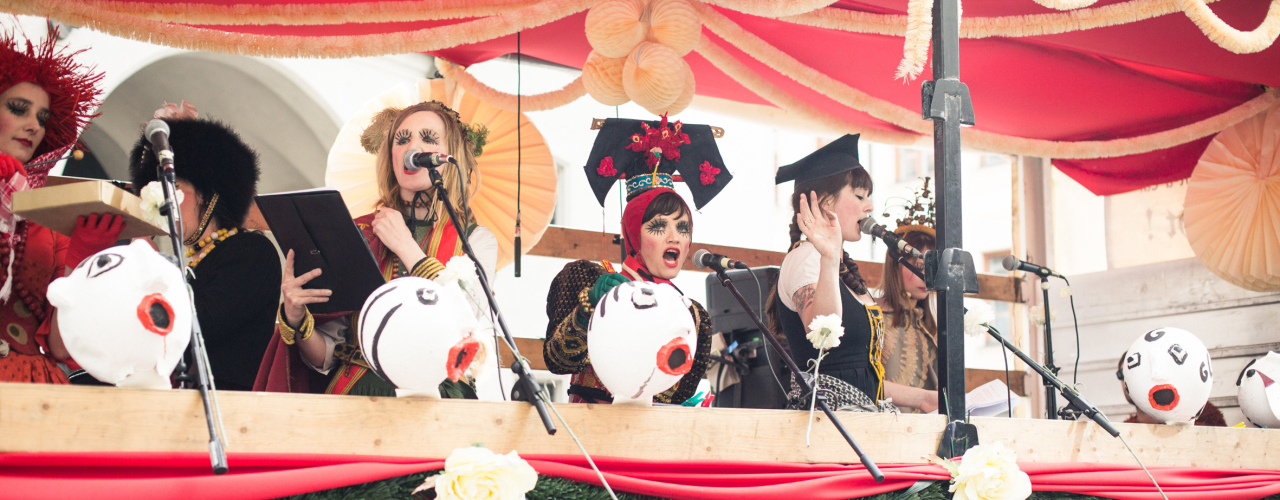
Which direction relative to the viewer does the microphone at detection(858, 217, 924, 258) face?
to the viewer's left

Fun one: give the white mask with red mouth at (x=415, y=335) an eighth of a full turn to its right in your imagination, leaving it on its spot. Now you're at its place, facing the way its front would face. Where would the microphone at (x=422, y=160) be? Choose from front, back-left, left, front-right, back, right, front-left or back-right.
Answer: back

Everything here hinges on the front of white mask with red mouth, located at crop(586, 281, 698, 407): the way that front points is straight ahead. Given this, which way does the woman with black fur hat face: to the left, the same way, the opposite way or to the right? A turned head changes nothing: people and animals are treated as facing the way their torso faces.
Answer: to the right

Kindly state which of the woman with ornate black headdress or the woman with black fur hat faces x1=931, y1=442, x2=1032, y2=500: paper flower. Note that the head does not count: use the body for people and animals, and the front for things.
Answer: the woman with ornate black headdress

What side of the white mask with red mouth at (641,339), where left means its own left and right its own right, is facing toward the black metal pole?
left

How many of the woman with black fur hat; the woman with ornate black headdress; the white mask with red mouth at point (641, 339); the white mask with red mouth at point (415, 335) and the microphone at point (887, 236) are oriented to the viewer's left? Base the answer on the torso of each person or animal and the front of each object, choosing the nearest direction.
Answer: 2
